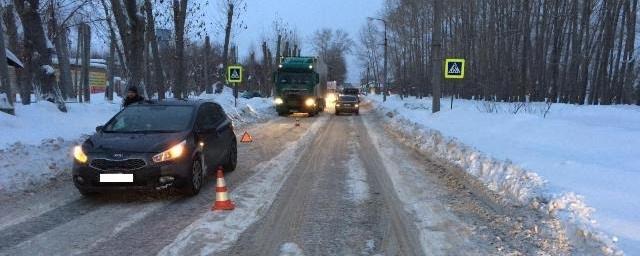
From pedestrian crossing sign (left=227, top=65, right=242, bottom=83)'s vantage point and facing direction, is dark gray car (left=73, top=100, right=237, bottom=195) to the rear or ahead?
ahead

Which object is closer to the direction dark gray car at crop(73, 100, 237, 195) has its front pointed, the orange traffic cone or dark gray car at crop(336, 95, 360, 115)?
the orange traffic cone

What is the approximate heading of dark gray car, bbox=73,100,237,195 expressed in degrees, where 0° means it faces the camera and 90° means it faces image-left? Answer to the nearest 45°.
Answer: approximately 45°

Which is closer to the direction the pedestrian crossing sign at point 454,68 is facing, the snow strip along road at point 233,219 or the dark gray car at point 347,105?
the snow strip along road

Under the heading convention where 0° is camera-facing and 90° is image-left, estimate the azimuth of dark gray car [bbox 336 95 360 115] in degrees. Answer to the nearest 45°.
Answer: approximately 0°

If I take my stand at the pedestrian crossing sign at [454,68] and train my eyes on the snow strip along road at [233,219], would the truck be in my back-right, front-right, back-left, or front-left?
back-right

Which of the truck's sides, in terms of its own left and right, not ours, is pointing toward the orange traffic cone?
front

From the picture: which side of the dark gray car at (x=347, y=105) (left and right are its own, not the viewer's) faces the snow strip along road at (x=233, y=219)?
front
